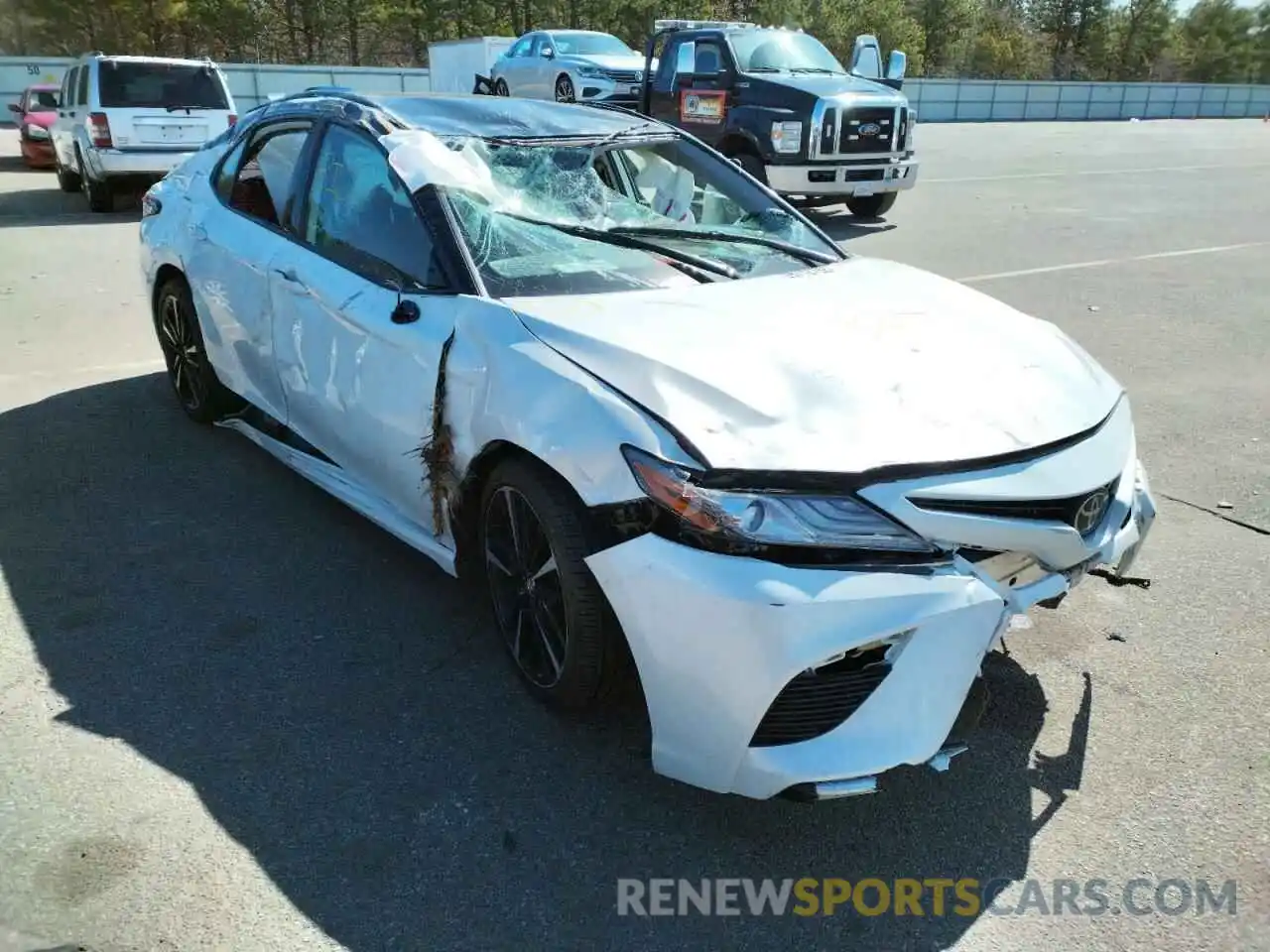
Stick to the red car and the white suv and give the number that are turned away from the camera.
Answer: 1

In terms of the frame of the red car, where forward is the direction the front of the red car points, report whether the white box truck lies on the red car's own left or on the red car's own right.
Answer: on the red car's own left

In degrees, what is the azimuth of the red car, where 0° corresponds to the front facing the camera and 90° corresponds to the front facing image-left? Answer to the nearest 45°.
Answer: approximately 0°

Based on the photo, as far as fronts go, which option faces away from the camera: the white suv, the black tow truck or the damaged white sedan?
the white suv

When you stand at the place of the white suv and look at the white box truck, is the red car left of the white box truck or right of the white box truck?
left

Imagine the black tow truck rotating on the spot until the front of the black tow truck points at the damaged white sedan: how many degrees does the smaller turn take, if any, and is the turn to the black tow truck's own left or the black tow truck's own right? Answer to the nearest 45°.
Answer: approximately 45° to the black tow truck's own right

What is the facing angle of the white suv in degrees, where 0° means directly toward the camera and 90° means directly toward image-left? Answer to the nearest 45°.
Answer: approximately 180°

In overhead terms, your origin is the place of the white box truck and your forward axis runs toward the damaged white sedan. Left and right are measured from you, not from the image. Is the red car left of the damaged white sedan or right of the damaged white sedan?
right

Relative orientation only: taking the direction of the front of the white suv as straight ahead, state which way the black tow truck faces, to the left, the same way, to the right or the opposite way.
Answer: the opposite way

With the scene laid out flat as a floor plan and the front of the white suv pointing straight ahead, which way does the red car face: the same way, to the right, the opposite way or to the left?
the opposite way

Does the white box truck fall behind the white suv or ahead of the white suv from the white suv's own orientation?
ahead

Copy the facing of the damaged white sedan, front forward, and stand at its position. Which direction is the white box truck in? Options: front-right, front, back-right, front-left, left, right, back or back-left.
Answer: back-left

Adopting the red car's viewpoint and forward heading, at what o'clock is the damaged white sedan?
The damaged white sedan is roughly at 12 o'clock from the red car.

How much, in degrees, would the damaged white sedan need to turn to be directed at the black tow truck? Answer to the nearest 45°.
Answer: approximately 135° to its left

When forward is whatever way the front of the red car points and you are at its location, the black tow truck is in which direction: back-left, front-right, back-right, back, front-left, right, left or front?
front-left
